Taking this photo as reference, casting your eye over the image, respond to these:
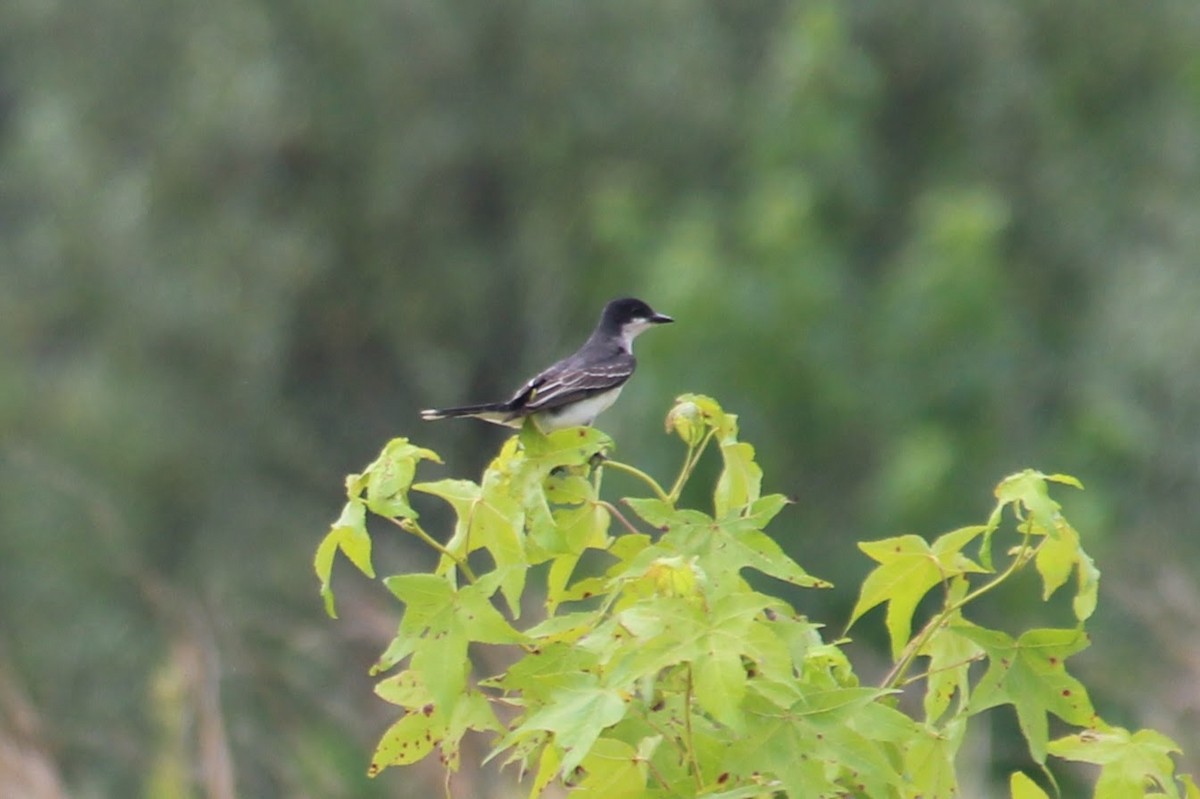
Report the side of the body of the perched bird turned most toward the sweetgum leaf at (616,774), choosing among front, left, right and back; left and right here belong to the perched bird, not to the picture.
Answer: right

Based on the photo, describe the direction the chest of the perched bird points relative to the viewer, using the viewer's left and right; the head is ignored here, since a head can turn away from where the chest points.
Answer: facing to the right of the viewer

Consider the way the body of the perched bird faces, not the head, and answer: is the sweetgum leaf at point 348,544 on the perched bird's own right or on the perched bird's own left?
on the perched bird's own right

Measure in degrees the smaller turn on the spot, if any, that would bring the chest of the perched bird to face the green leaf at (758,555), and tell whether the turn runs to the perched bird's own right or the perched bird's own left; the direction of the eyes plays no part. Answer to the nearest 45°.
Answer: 0° — it already faces it

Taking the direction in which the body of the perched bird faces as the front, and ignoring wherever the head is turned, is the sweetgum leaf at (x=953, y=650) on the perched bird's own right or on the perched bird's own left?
on the perched bird's own right

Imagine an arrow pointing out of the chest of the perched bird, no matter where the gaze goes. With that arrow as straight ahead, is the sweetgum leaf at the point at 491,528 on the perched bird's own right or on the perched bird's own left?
on the perched bird's own right

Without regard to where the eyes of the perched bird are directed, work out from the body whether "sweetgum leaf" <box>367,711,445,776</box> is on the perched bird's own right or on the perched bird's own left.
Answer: on the perched bird's own right

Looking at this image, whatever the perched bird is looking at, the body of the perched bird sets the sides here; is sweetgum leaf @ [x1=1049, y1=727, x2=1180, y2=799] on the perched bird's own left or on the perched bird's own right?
on the perched bird's own right
